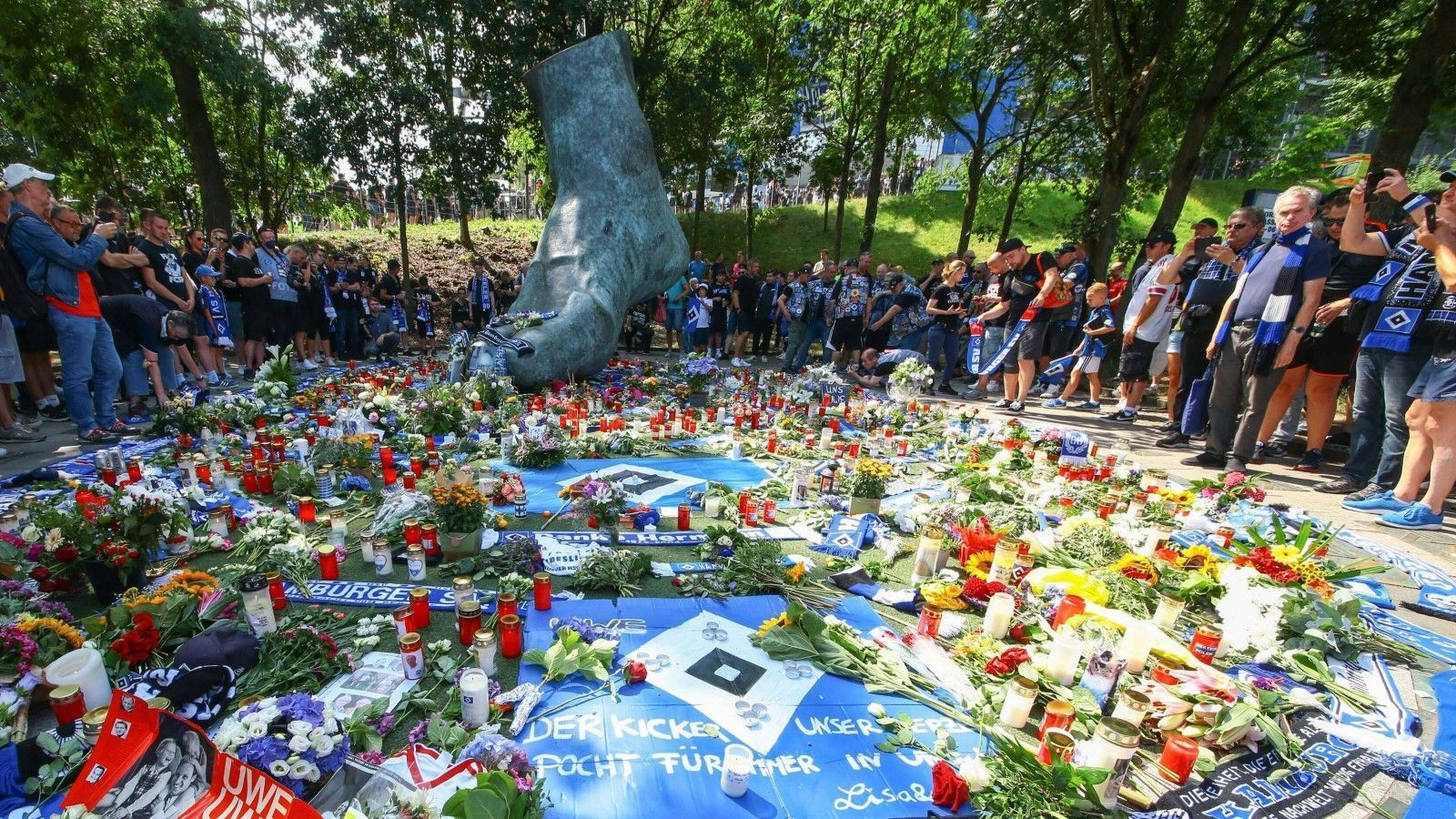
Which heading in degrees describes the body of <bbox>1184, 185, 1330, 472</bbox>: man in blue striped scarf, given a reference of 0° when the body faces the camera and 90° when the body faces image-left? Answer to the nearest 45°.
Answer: approximately 45°

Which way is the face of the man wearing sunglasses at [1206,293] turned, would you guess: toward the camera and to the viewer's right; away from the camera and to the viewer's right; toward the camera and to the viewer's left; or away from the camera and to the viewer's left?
toward the camera and to the viewer's left

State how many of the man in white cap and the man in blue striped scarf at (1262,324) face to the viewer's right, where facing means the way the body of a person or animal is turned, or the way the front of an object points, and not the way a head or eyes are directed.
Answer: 1

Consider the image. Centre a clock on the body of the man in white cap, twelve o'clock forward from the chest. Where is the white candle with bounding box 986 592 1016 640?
The white candle is roughly at 2 o'clock from the man in white cap.

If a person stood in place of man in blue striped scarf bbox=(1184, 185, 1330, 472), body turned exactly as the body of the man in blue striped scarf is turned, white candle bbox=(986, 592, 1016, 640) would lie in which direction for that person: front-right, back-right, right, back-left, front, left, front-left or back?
front-left

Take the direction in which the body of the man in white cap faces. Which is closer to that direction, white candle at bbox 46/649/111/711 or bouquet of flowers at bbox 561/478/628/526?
the bouquet of flowers

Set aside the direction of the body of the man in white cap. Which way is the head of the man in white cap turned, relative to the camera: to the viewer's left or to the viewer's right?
to the viewer's right

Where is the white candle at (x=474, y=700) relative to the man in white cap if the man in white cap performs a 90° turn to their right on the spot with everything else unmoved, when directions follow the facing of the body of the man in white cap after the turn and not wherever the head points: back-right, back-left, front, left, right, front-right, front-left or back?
front

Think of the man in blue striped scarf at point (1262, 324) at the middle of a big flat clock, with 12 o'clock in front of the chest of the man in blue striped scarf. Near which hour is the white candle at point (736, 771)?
The white candle is roughly at 11 o'clock from the man in blue striped scarf.

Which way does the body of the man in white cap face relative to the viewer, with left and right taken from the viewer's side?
facing to the right of the viewer

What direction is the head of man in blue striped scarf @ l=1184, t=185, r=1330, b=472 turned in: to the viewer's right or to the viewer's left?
to the viewer's left

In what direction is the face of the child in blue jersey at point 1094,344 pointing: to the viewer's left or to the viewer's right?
to the viewer's left

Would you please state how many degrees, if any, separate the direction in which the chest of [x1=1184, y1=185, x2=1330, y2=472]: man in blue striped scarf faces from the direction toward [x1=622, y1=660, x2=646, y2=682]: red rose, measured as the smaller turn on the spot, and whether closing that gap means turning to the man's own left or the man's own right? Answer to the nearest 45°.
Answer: approximately 45° to the man's own left

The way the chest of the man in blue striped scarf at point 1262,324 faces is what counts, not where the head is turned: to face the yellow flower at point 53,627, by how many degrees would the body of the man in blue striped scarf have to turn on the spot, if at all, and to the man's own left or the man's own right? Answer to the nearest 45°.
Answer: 0° — they already face it
